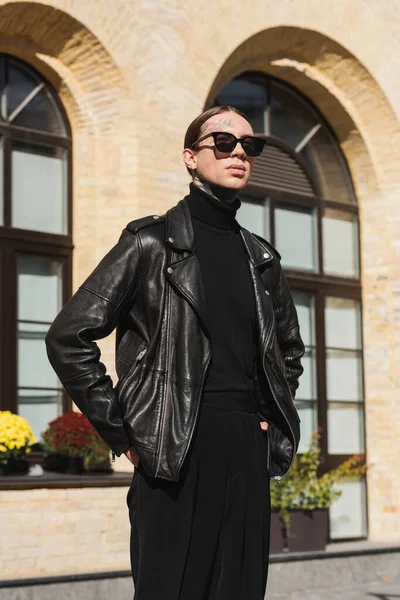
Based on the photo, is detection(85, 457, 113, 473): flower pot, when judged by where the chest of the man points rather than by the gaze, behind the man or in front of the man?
behind

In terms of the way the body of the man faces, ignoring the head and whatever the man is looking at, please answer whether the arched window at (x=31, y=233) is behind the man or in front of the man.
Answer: behind

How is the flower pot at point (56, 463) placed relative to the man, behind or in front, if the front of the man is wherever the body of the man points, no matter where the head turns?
behind

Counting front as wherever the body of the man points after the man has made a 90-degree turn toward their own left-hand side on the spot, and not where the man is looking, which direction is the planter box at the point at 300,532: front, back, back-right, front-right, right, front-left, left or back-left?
front-left

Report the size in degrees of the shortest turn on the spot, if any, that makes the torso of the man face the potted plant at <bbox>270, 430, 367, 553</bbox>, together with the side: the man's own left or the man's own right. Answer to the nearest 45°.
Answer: approximately 135° to the man's own left

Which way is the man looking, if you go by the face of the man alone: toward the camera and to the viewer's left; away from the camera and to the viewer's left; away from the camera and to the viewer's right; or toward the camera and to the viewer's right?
toward the camera and to the viewer's right

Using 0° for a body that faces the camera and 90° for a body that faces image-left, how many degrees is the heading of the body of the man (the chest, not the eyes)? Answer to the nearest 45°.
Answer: approximately 315°
